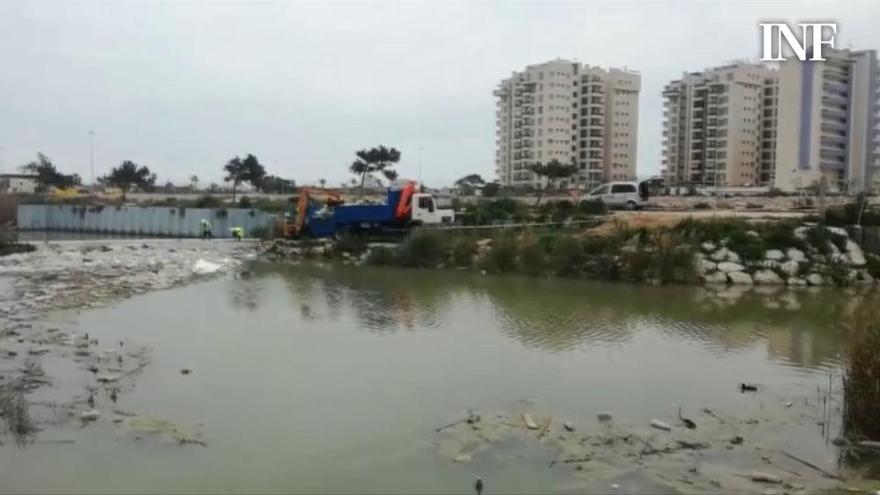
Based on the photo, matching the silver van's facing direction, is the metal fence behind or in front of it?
in front

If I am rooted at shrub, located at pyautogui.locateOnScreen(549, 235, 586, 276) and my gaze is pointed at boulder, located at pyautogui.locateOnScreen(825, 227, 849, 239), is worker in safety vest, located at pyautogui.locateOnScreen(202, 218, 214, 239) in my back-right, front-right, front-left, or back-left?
back-left

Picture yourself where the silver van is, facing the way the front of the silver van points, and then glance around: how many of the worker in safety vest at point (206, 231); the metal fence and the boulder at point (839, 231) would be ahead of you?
2

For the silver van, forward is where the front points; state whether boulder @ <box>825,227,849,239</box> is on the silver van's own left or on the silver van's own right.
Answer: on the silver van's own left

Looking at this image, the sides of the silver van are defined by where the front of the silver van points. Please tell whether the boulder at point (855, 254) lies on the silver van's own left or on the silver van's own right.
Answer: on the silver van's own left

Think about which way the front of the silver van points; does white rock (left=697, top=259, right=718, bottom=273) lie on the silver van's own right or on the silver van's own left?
on the silver van's own left

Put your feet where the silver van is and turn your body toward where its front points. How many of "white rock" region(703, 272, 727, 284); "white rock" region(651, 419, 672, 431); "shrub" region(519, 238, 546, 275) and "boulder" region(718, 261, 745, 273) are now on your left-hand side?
4

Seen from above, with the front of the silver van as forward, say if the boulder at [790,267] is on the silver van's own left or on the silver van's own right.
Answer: on the silver van's own left

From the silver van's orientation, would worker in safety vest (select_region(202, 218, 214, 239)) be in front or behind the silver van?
in front

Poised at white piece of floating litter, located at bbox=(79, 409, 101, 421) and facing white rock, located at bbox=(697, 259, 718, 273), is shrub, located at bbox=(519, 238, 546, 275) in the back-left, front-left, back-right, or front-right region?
front-left

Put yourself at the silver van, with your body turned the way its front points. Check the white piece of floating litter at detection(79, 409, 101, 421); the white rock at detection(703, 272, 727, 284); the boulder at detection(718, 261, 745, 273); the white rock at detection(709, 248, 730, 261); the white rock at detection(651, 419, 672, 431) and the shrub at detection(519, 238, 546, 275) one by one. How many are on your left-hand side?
6

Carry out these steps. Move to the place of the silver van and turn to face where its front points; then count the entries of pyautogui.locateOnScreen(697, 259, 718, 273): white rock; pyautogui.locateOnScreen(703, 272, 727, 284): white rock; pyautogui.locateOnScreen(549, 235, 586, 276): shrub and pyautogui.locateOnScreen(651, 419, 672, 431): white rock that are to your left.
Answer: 4

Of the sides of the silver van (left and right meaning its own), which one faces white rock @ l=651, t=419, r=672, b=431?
left

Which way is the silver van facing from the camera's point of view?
to the viewer's left

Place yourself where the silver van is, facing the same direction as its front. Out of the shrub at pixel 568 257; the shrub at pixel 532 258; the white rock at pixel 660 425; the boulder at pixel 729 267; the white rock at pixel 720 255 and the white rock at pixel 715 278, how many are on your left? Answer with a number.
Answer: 6

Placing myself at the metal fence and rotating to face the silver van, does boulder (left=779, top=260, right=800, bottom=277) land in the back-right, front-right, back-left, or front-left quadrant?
front-right
